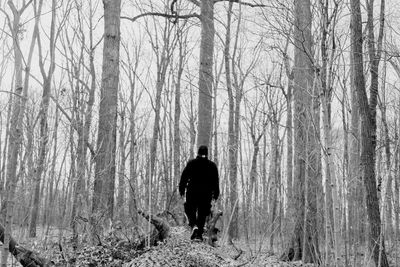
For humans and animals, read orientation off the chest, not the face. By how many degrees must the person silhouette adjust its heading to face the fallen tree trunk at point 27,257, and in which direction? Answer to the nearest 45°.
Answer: approximately 135° to its left

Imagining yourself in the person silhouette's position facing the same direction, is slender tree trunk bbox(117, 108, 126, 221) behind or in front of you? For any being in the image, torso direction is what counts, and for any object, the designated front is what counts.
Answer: in front

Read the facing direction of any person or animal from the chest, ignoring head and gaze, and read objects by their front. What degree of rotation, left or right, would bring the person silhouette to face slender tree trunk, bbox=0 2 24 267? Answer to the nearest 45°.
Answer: approximately 135° to its left

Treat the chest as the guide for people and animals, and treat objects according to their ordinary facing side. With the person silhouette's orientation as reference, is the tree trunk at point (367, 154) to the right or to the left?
on its right

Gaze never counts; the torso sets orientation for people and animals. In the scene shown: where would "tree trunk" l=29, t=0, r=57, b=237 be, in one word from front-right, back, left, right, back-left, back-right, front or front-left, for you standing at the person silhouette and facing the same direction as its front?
left

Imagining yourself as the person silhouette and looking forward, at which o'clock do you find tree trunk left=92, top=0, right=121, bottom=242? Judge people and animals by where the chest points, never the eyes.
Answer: The tree trunk is roughly at 10 o'clock from the person silhouette.

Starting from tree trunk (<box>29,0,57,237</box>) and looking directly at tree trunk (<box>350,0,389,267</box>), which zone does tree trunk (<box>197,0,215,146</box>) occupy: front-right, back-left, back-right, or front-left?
front-left

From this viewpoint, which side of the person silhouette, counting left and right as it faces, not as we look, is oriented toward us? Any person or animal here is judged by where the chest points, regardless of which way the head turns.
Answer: back
